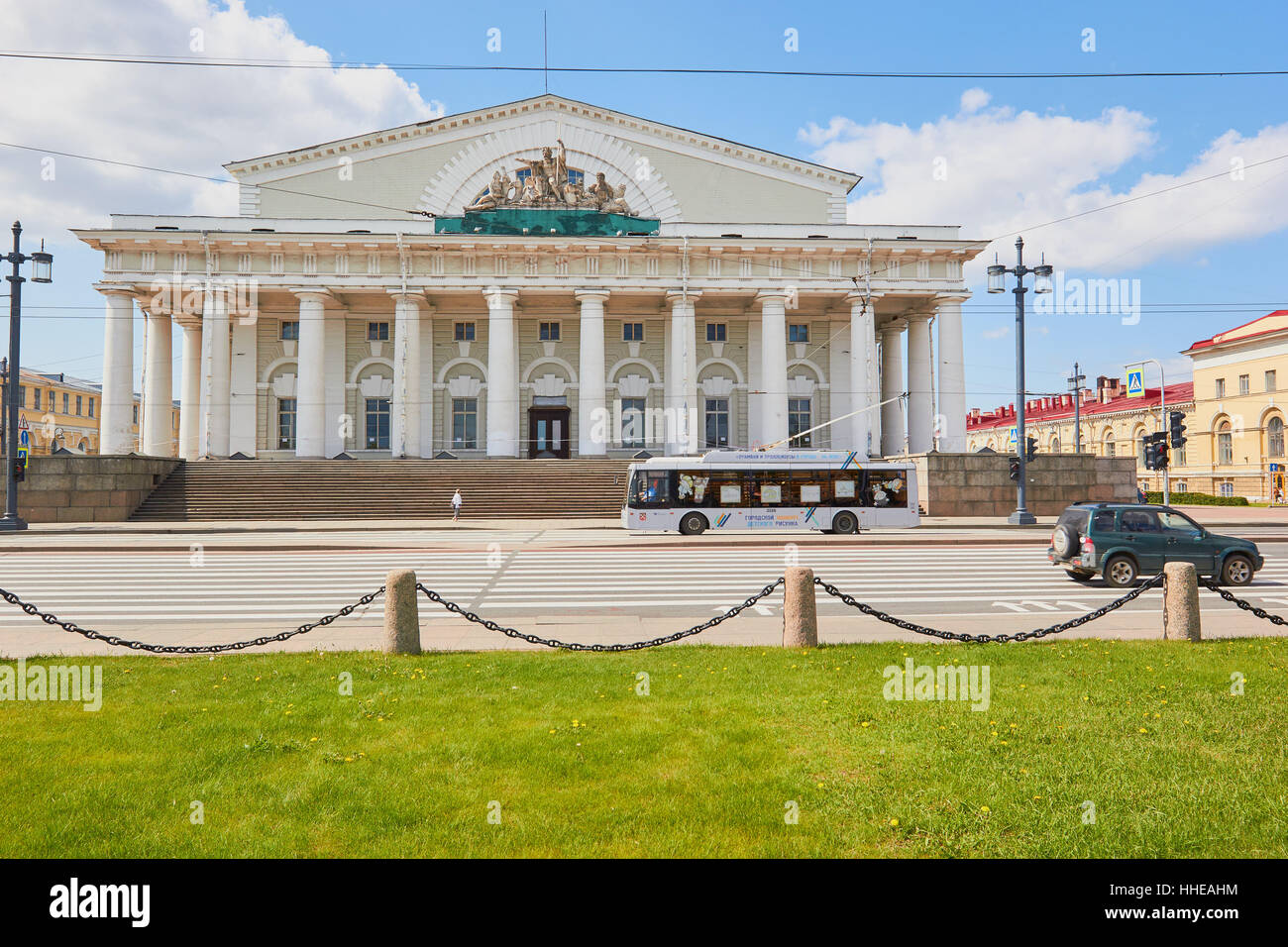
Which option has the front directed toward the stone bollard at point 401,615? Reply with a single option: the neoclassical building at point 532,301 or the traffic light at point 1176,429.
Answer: the neoclassical building

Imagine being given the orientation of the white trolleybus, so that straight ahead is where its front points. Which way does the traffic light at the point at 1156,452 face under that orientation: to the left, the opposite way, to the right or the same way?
to the left

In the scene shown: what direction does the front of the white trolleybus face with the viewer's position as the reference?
facing to the left of the viewer

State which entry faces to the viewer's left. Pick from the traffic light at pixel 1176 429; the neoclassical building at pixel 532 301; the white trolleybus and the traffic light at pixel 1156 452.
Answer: the white trolleybus

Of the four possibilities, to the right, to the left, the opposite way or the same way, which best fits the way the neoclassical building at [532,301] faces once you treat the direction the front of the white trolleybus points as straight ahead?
to the left

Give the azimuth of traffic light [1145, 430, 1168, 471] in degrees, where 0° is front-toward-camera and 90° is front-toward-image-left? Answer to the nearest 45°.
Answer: approximately 0°

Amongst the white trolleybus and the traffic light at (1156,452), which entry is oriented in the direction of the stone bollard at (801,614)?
the traffic light

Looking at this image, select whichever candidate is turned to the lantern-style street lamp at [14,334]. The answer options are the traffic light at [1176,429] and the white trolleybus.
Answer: the white trolleybus

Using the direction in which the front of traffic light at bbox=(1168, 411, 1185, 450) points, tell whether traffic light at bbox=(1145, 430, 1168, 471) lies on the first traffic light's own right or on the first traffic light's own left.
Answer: on the first traffic light's own right

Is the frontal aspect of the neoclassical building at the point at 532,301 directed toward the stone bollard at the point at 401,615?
yes

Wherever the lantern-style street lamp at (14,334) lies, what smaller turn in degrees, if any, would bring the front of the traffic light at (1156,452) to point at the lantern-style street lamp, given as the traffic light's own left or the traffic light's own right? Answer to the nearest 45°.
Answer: approximately 45° to the traffic light's own right

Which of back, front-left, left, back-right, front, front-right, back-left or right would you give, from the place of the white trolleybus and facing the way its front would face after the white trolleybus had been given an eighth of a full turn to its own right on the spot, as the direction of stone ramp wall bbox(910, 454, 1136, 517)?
right
